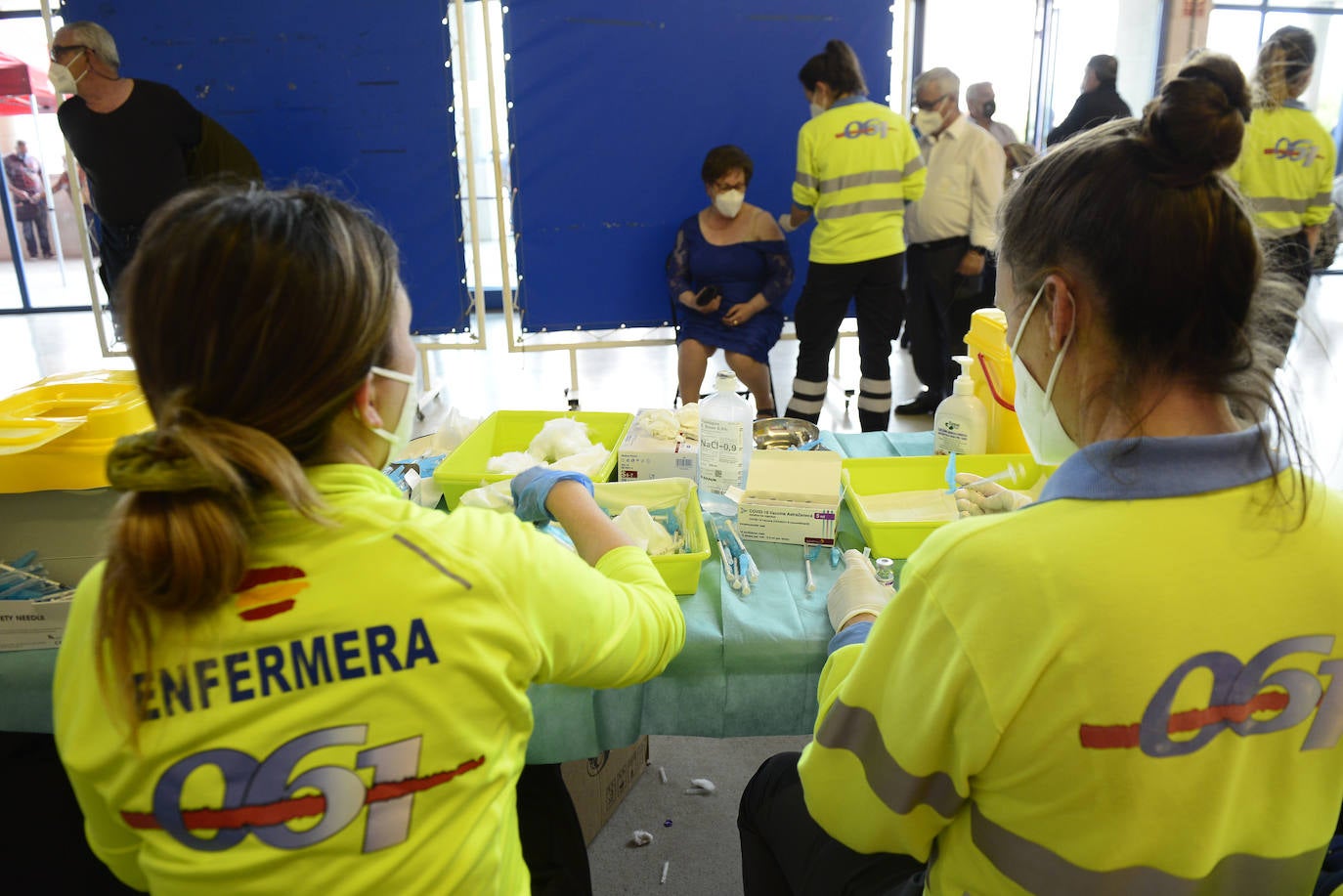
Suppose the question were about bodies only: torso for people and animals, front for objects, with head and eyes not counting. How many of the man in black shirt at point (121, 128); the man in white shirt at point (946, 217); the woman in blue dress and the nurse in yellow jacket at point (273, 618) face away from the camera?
1

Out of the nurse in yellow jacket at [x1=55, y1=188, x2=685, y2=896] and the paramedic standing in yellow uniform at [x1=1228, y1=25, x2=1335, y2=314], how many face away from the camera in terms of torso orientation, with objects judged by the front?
2

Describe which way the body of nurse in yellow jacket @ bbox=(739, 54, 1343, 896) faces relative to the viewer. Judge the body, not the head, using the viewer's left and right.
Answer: facing away from the viewer and to the left of the viewer

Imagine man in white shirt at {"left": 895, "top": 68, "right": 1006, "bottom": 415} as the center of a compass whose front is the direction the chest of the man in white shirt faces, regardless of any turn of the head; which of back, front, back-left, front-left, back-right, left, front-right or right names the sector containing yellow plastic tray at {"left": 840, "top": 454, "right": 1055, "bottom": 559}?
front-left

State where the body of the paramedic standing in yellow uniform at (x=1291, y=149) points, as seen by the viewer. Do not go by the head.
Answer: away from the camera

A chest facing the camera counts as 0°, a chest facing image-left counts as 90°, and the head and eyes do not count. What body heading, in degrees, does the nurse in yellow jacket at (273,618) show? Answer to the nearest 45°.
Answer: approximately 180°

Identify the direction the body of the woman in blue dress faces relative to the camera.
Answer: toward the camera

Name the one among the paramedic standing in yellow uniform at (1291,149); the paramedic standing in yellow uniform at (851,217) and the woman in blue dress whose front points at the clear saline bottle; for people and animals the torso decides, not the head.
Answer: the woman in blue dress

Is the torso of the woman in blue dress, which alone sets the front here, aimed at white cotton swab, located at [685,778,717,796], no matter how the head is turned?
yes

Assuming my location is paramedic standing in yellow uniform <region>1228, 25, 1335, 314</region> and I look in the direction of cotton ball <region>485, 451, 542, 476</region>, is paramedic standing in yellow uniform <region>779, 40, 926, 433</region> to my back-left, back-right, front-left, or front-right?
front-right

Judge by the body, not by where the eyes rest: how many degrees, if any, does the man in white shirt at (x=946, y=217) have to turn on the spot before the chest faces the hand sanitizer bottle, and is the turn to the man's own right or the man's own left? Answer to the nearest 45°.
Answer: approximately 45° to the man's own left

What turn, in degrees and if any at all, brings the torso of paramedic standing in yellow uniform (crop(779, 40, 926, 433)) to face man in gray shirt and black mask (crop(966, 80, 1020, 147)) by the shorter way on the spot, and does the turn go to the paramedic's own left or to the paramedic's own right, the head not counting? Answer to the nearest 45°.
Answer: approximately 45° to the paramedic's own right

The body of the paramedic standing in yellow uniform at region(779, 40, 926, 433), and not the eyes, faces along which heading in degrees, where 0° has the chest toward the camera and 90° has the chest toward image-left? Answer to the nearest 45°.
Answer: approximately 135°

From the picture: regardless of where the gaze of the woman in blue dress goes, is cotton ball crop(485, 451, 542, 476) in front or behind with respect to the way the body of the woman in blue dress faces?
in front
